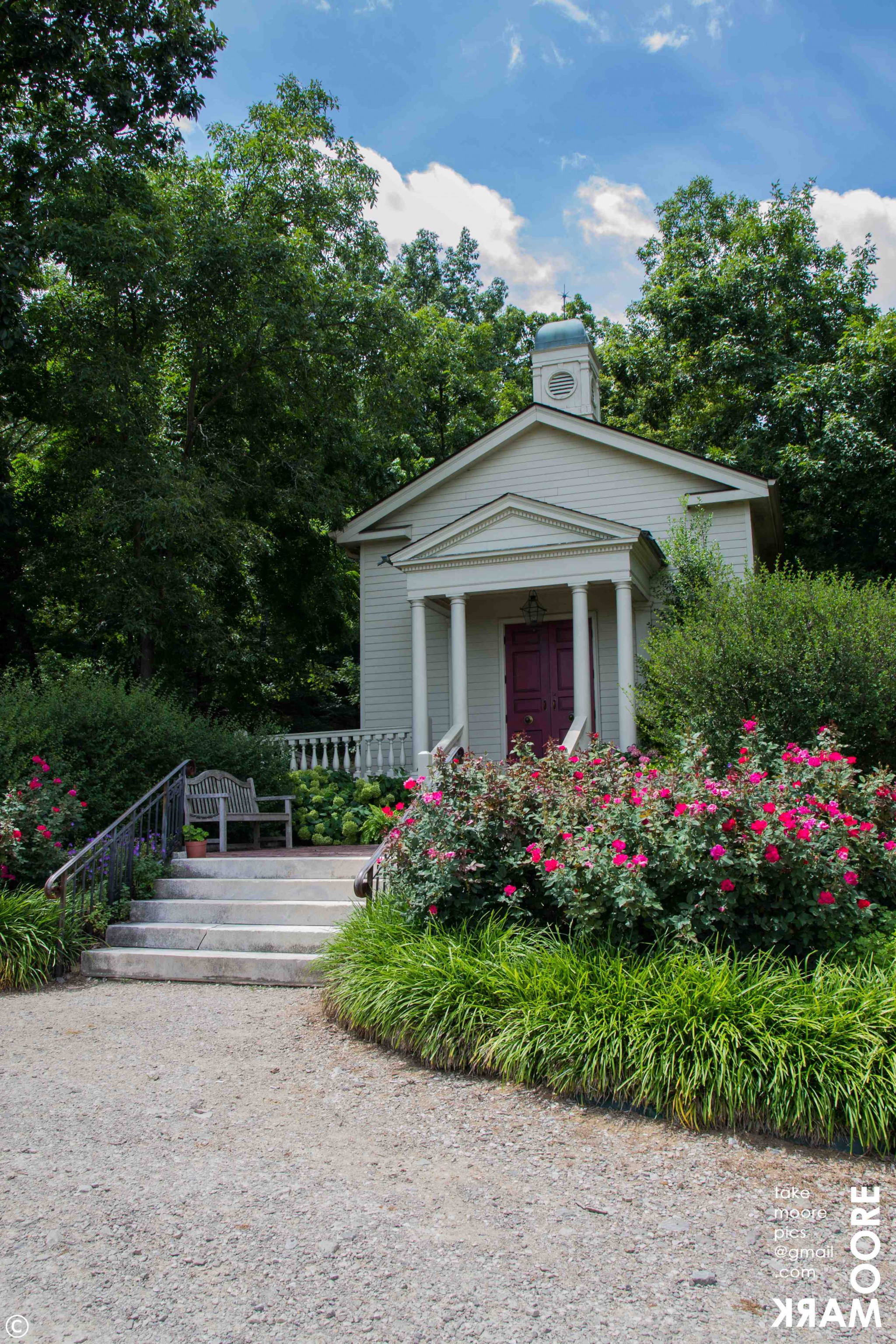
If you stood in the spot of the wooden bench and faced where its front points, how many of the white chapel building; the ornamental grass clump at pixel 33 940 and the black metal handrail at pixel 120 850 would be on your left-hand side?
1

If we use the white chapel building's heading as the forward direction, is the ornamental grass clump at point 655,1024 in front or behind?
in front

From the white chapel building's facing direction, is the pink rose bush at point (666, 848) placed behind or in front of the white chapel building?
in front

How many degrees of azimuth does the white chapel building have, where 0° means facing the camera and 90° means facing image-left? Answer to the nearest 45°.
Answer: approximately 0°

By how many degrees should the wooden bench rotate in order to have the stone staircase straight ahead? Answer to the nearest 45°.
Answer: approximately 45° to its right

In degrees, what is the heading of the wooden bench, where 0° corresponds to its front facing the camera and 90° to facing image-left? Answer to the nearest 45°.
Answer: approximately 315°

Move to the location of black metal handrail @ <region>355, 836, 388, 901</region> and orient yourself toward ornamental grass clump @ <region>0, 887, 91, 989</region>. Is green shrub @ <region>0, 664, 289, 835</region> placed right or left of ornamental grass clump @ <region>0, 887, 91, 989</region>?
right
